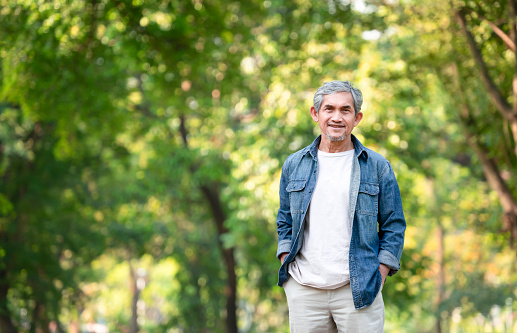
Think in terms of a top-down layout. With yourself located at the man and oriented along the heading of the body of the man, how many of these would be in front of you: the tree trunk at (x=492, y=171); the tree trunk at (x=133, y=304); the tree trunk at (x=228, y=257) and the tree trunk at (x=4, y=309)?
0

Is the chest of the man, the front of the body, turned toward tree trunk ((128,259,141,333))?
no

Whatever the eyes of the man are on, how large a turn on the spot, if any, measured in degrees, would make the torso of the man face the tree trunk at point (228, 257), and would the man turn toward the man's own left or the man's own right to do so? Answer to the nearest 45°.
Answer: approximately 180°

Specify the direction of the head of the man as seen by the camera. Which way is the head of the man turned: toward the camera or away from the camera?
toward the camera

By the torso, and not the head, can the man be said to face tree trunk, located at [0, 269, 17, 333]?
no

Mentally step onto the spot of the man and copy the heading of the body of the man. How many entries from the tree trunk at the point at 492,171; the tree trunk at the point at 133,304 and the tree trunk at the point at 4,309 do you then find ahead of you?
0

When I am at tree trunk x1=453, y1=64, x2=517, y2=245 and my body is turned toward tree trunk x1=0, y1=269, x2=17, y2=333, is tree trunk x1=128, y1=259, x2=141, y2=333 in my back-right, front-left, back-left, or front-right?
front-right

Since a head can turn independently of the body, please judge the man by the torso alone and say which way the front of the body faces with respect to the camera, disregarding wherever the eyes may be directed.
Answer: toward the camera

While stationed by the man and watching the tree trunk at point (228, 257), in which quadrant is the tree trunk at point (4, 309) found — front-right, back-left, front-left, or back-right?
front-left

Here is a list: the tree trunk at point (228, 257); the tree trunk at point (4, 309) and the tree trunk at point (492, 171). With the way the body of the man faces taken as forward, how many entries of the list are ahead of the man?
0
